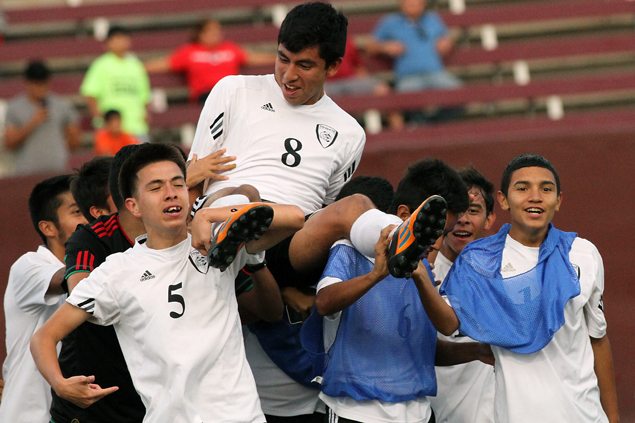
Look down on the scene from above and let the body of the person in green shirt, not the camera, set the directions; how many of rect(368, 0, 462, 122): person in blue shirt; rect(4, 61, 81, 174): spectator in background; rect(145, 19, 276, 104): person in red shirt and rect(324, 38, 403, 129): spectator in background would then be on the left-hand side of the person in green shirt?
3

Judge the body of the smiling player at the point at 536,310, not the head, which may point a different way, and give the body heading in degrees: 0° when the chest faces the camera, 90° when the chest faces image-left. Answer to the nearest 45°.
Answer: approximately 0°

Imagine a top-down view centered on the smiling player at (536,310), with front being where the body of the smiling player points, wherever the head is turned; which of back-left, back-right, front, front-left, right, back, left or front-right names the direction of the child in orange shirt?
back-right

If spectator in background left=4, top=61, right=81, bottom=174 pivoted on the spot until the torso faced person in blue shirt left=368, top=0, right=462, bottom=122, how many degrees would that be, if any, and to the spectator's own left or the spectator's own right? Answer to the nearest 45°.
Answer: approximately 90° to the spectator's own left

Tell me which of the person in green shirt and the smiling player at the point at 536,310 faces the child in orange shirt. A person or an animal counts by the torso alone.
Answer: the person in green shirt

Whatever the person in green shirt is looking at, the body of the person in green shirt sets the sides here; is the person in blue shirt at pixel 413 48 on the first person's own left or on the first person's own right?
on the first person's own left

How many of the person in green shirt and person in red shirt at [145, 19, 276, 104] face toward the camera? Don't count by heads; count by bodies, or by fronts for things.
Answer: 2

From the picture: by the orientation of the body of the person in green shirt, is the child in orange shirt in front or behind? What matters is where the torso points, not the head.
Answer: in front

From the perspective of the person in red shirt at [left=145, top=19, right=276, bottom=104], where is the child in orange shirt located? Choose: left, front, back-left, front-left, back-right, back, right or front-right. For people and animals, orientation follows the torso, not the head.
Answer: front-right

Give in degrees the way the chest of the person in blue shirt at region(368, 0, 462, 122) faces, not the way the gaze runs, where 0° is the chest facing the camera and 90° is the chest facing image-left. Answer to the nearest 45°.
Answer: approximately 0°

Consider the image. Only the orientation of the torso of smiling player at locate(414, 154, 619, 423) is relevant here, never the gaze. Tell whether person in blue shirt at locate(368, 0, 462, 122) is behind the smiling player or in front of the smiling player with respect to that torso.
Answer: behind

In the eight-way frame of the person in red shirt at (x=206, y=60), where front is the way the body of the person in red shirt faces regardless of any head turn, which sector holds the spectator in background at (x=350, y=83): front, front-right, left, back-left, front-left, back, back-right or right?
left
